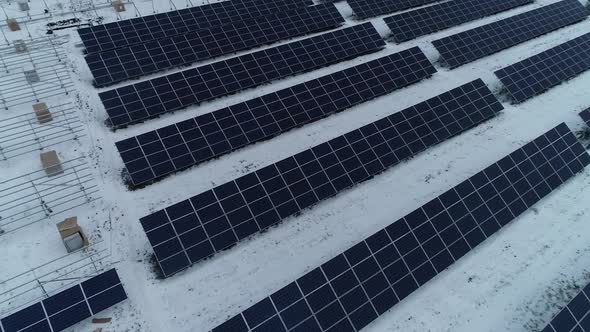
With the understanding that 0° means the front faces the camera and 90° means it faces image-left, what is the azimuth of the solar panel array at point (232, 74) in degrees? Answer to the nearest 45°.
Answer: approximately 315°

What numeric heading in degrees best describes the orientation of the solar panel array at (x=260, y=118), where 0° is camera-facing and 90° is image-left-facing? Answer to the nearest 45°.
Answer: approximately 315°

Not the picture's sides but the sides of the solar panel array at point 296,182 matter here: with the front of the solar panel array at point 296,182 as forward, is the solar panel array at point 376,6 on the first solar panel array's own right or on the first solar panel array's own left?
on the first solar panel array's own left

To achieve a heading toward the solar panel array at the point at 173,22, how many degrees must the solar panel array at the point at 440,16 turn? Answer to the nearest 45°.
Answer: approximately 90° to its right

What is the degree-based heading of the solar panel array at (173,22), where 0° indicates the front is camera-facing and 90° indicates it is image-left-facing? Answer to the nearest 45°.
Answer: approximately 315°

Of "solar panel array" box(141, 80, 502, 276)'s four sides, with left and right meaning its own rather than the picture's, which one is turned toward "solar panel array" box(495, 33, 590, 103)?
left

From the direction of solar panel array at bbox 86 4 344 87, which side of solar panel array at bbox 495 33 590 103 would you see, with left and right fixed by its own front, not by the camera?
right

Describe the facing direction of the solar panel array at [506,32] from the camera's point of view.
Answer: facing the viewer and to the right of the viewer

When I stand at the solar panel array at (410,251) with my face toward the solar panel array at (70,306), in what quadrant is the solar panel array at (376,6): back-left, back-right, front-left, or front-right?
back-right

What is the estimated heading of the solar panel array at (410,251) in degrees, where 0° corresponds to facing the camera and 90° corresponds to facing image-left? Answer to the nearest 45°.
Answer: approximately 315°

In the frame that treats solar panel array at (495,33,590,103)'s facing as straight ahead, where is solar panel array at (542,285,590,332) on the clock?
solar panel array at (542,285,590,332) is roughly at 2 o'clock from solar panel array at (495,33,590,103).

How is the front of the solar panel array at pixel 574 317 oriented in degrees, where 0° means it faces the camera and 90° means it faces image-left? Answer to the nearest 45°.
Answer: approximately 315°
